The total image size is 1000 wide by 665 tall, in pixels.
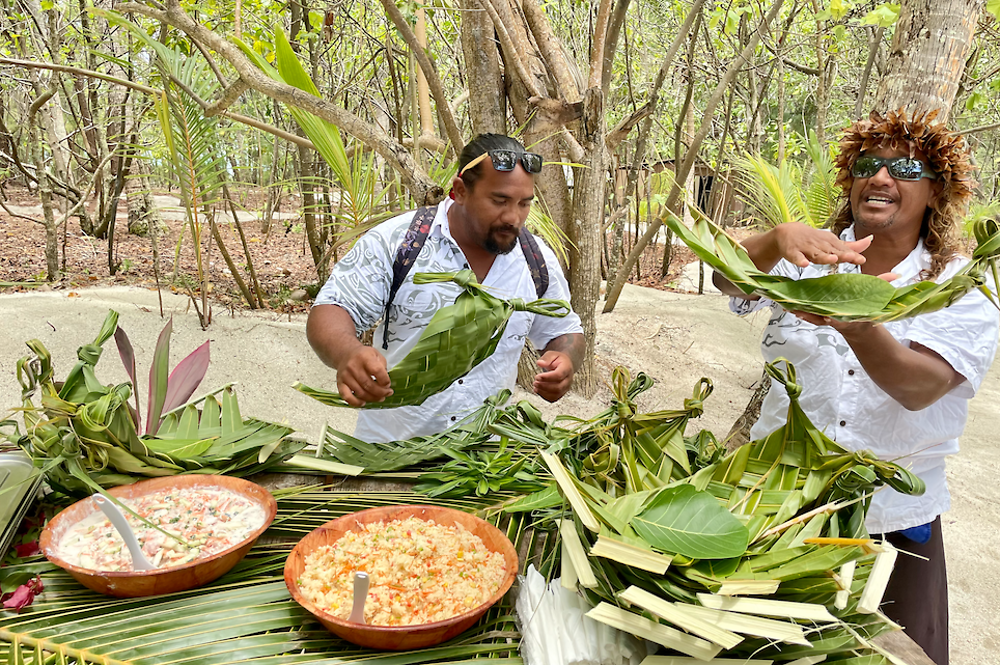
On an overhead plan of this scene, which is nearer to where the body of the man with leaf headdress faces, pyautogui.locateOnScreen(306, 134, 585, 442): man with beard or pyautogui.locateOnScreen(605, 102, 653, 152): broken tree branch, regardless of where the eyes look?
the man with beard

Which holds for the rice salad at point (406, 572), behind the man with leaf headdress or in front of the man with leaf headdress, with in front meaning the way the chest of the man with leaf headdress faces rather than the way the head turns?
in front

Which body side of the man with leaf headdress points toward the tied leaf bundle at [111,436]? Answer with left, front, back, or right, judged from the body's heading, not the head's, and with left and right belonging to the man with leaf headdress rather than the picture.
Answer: front

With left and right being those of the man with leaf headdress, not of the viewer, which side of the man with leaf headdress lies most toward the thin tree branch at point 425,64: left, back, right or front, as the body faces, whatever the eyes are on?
right

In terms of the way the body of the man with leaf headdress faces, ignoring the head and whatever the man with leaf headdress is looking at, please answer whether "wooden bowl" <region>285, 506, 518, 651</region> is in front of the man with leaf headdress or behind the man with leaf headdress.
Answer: in front

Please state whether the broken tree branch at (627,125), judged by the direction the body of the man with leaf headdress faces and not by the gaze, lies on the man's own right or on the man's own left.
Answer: on the man's own right

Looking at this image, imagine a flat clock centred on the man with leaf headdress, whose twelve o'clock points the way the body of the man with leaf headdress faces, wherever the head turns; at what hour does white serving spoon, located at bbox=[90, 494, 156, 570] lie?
The white serving spoon is roughly at 12 o'clock from the man with leaf headdress.

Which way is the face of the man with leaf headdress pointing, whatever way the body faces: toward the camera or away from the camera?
toward the camera

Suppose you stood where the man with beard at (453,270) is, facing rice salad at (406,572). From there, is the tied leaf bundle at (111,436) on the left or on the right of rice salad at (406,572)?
right

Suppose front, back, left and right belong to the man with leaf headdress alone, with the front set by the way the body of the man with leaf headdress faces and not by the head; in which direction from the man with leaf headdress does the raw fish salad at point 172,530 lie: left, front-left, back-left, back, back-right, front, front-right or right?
front

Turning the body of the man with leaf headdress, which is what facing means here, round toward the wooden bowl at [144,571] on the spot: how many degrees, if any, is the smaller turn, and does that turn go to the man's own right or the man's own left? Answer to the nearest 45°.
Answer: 0° — they already face it

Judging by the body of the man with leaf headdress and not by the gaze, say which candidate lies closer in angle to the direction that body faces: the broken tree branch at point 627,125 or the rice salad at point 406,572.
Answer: the rice salad
